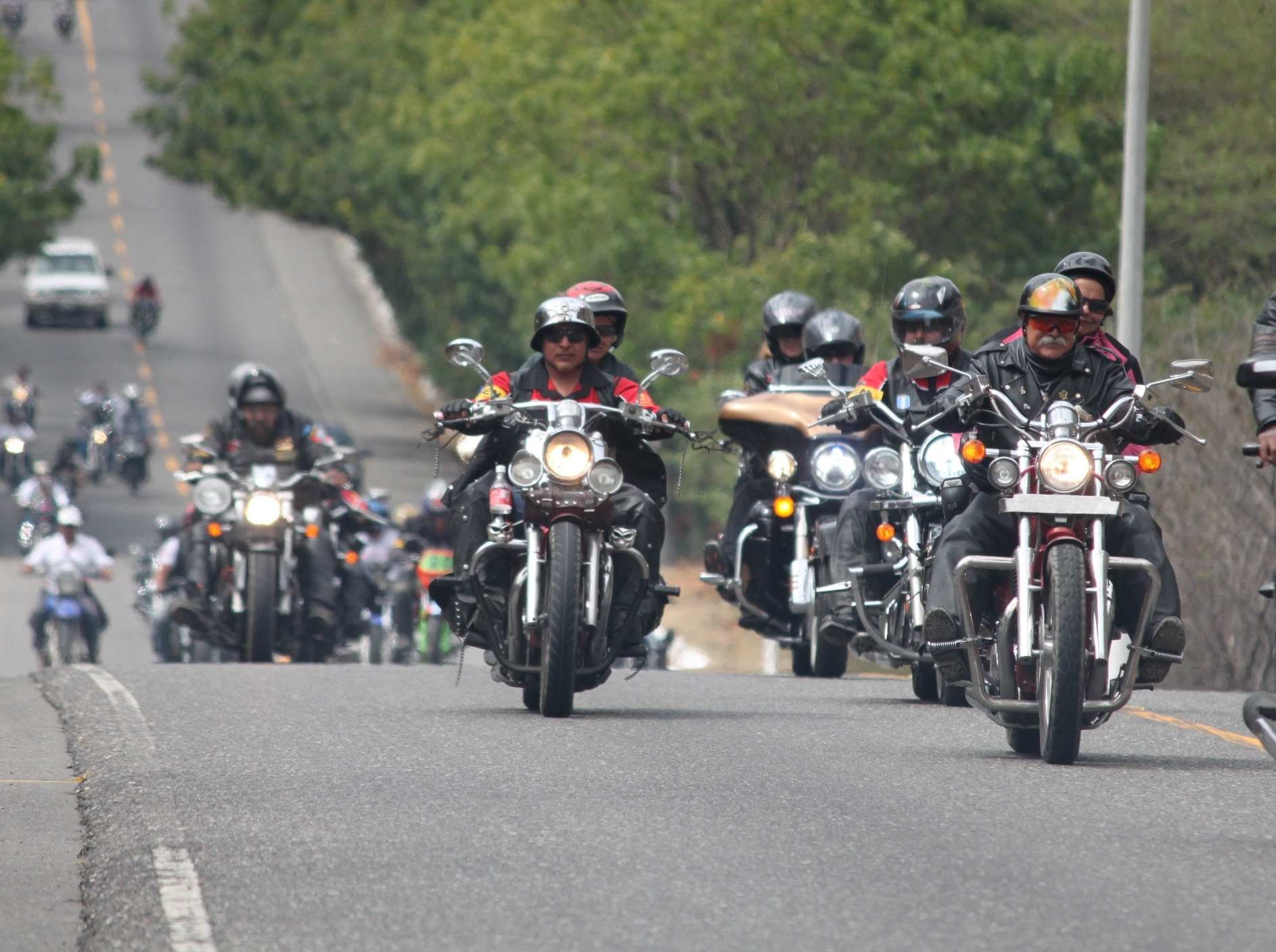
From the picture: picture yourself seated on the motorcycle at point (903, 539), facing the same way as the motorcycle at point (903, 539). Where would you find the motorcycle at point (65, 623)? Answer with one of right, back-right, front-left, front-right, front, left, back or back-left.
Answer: back-right

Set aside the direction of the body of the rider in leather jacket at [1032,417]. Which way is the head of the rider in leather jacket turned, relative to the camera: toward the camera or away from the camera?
toward the camera

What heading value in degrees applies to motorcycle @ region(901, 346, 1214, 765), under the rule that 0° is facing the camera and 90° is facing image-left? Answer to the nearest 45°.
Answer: approximately 0°

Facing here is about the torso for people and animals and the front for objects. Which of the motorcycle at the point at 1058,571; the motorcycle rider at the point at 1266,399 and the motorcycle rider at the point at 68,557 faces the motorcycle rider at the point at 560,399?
the motorcycle rider at the point at 68,557

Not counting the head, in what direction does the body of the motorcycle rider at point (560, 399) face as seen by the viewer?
toward the camera

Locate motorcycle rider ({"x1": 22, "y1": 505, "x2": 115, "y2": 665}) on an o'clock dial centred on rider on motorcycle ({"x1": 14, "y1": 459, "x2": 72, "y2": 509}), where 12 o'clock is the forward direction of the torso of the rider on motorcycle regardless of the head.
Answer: The motorcycle rider is roughly at 12 o'clock from the rider on motorcycle.

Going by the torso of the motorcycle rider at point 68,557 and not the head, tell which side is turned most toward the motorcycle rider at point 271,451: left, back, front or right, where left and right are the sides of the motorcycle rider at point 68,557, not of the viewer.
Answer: front

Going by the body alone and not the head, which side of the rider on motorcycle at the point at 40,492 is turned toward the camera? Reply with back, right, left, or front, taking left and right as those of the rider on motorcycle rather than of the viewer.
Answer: front

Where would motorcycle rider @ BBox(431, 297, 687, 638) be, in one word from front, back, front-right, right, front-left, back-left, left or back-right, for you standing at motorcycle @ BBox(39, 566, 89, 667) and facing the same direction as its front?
front

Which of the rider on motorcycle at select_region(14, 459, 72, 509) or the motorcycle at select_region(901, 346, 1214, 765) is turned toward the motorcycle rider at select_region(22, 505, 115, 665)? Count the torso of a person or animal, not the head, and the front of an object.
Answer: the rider on motorcycle

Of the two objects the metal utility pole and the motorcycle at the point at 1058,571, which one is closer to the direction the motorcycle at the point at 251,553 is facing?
the motorcycle

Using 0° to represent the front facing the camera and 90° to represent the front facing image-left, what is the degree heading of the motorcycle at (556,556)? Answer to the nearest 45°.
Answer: approximately 0°

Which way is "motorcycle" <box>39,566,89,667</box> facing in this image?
toward the camera
